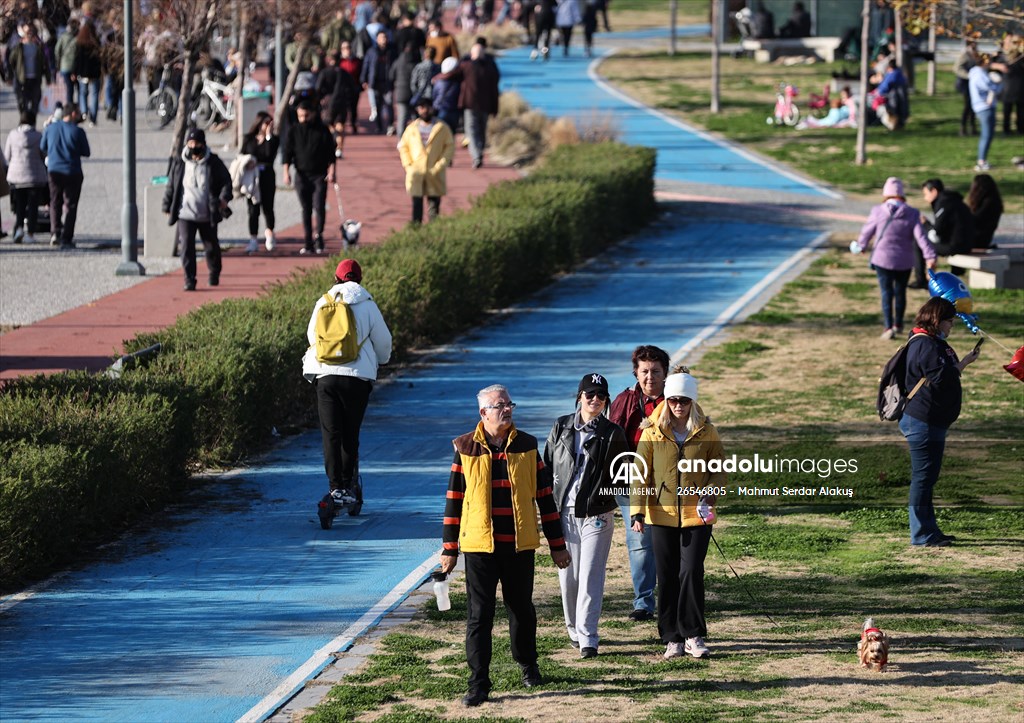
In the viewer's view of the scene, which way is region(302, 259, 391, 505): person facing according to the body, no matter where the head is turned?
away from the camera

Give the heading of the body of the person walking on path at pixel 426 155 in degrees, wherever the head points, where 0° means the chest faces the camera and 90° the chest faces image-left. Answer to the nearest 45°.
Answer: approximately 0°

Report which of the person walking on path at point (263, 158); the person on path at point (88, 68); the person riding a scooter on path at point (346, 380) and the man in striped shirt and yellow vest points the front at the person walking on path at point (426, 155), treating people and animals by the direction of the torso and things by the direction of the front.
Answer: the person riding a scooter on path at point (346, 380)

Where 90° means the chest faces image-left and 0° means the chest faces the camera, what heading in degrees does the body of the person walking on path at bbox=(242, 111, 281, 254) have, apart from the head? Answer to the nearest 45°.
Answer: approximately 0°

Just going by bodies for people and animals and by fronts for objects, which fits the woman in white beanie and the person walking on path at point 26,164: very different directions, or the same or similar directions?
very different directions

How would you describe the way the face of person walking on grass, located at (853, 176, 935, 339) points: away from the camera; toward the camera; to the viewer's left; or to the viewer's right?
away from the camera
